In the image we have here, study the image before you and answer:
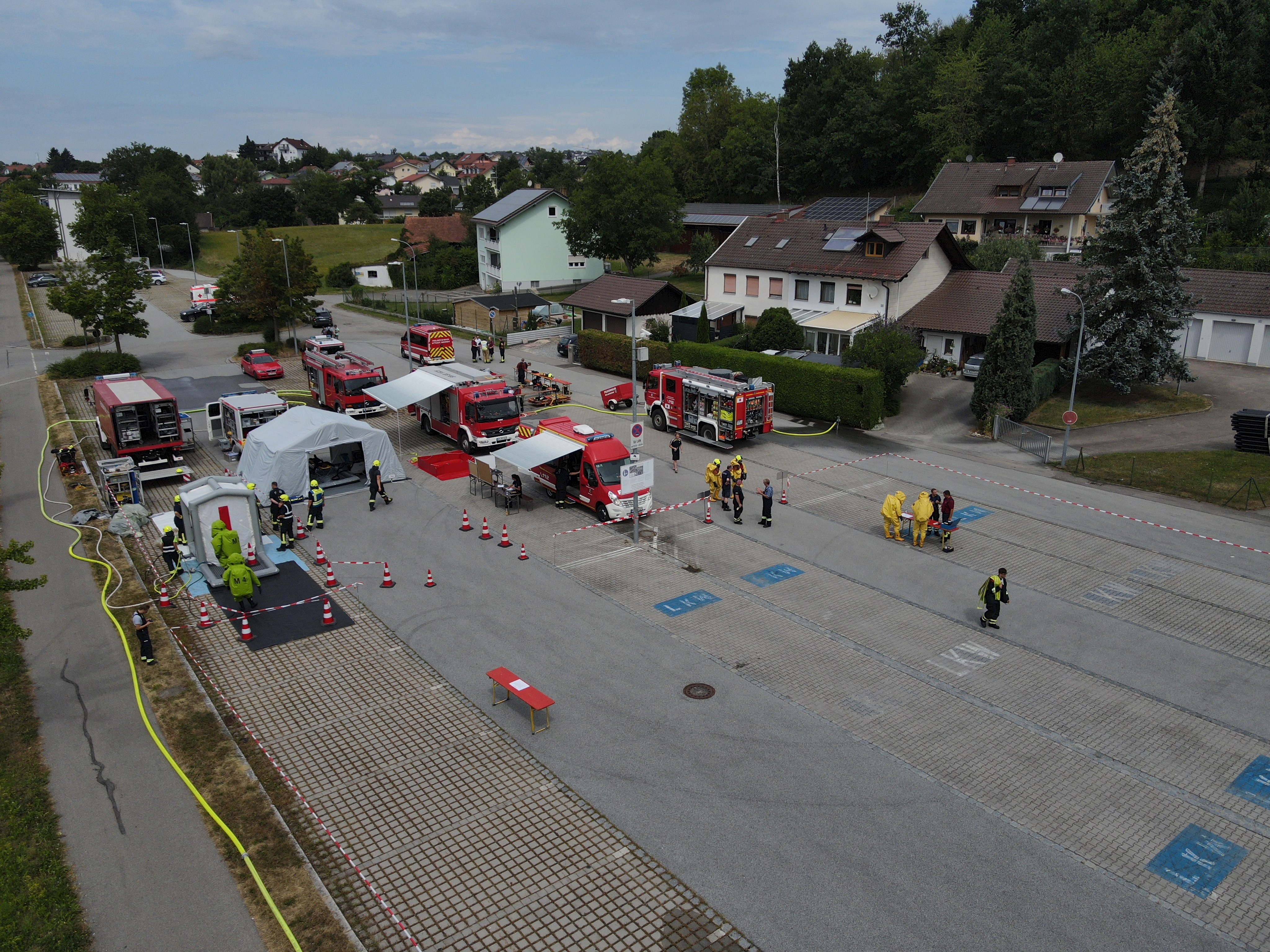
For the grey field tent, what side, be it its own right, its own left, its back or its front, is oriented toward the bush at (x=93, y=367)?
back

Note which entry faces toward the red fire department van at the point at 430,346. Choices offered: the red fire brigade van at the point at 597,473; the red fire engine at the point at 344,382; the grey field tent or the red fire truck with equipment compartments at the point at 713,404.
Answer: the red fire truck with equipment compartments

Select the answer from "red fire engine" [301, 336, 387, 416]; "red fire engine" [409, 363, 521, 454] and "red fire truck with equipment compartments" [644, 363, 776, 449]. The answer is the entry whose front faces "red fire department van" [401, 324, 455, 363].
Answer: the red fire truck with equipment compartments

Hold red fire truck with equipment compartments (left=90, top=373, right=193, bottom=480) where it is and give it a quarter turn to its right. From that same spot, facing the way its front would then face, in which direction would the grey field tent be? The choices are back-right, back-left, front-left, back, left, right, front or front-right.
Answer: front-right

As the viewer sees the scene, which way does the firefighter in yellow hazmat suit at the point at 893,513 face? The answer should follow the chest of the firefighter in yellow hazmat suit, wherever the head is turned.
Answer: to the viewer's right

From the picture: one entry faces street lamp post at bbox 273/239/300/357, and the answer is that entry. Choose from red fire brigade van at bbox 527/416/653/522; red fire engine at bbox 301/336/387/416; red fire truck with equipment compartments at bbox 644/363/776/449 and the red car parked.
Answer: the red fire truck with equipment compartments

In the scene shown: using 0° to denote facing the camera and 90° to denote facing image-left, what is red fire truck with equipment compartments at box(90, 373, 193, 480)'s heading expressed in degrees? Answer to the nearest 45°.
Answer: approximately 180°

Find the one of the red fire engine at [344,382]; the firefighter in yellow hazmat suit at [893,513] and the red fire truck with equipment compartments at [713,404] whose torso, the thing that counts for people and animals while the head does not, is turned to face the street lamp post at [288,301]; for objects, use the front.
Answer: the red fire truck with equipment compartments

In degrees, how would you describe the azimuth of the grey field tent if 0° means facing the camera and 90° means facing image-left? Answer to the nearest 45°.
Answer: approximately 315°

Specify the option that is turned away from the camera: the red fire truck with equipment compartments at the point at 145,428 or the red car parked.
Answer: the red fire truck with equipment compartments

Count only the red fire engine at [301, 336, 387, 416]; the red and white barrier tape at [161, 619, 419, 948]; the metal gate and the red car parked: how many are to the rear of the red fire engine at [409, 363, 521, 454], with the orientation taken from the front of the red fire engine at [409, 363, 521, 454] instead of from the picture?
2
